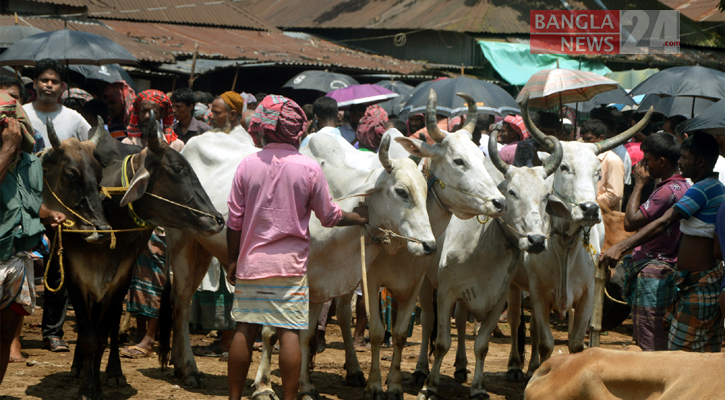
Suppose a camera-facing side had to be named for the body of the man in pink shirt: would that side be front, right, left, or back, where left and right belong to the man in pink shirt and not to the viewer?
back

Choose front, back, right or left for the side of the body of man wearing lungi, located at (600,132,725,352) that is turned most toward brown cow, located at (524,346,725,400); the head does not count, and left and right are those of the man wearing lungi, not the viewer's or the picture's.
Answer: left

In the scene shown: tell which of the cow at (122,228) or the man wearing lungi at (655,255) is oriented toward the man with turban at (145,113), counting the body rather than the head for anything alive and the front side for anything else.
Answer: the man wearing lungi

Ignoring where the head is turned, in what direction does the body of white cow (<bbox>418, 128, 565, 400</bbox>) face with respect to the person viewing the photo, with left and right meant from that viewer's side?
facing the viewer and to the right of the viewer

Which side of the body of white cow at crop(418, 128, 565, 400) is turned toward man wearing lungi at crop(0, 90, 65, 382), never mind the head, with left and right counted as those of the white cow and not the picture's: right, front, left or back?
right

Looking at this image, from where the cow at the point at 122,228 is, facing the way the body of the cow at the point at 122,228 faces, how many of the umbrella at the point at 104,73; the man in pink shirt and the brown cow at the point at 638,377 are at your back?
1

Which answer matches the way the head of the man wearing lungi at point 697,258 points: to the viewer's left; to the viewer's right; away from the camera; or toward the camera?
to the viewer's left

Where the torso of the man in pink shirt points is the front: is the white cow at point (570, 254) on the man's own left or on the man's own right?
on the man's own right

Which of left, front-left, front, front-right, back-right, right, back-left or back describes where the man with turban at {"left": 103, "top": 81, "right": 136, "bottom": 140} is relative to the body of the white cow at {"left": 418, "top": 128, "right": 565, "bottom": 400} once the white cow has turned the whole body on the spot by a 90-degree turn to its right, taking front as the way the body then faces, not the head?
front-right

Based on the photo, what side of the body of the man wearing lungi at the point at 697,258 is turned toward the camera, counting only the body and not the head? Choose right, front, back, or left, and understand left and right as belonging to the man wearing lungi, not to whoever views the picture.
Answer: left

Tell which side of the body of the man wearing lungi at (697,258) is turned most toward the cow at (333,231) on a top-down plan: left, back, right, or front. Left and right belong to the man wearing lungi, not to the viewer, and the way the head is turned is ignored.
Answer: front

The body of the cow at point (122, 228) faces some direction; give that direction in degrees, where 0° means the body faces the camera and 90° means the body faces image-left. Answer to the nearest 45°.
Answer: approximately 0°

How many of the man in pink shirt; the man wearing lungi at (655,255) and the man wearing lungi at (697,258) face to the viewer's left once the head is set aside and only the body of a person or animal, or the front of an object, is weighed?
2

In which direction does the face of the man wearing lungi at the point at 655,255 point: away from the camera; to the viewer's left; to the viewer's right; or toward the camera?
to the viewer's left

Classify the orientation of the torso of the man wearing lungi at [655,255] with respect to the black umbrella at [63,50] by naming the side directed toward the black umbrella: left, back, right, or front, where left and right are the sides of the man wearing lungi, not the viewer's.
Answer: front
